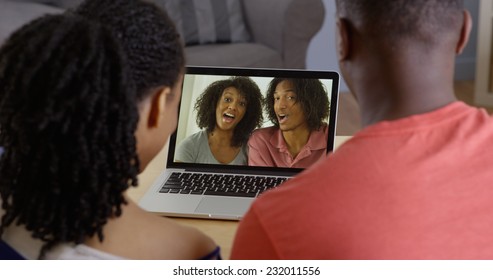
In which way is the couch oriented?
toward the camera

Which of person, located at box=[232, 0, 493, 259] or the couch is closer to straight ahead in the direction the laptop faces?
the person

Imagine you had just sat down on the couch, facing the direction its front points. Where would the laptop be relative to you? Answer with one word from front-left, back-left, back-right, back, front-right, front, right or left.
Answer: front

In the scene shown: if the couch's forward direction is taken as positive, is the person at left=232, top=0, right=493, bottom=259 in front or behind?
in front

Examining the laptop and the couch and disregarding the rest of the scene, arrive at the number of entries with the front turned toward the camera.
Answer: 2

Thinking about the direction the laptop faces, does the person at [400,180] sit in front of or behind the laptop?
in front

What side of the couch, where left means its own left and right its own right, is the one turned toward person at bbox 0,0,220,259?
front

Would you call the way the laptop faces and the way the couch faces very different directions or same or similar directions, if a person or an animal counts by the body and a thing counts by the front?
same or similar directions

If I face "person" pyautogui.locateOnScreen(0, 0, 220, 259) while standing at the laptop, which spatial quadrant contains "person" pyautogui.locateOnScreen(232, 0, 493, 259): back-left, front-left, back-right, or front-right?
front-left
